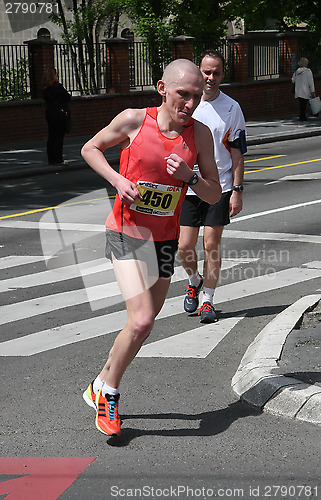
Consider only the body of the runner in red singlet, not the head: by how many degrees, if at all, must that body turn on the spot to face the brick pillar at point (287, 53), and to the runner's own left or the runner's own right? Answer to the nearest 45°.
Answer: approximately 135° to the runner's own left

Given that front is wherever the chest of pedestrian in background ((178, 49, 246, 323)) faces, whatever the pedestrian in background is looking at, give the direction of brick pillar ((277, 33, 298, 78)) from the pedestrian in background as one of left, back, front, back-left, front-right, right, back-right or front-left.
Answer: back

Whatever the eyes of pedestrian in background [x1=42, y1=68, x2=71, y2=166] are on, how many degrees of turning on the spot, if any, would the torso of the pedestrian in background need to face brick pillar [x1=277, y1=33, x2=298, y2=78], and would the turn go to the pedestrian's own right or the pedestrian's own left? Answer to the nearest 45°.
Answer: approximately 45° to the pedestrian's own left

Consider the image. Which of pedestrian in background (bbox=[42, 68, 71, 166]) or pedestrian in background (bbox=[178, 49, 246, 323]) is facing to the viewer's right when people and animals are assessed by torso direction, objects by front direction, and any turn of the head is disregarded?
pedestrian in background (bbox=[42, 68, 71, 166])

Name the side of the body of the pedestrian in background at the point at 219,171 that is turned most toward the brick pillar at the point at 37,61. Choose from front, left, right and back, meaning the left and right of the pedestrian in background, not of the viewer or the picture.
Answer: back

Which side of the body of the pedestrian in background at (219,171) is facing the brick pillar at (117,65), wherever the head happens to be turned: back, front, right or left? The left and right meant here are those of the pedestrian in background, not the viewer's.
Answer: back

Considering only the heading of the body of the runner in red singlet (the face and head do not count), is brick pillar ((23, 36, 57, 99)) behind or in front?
behind

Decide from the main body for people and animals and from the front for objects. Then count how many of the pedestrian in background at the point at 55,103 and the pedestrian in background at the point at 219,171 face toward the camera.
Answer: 1

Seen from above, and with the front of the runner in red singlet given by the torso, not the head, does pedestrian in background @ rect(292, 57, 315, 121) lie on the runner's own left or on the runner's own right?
on the runner's own left

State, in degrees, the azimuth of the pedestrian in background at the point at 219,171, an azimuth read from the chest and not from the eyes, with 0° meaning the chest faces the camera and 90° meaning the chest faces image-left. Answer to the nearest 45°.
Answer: approximately 0°

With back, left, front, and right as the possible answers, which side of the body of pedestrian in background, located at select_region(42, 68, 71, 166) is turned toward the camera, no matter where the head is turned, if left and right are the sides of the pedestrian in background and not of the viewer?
right

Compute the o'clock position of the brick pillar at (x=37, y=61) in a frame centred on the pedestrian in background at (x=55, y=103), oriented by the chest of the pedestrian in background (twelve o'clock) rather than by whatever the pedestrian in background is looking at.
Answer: The brick pillar is roughly at 9 o'clock from the pedestrian in background.

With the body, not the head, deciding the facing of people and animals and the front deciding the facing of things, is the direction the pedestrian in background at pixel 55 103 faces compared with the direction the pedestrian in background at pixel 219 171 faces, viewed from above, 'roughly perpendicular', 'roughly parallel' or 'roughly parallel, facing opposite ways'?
roughly perpendicular

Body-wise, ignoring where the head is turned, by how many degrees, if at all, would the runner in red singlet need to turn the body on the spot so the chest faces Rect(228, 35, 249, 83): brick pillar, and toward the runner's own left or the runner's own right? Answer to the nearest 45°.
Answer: approximately 135° to the runner's own left

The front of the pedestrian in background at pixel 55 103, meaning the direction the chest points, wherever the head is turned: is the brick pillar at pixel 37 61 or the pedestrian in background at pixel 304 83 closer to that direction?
the pedestrian in background
